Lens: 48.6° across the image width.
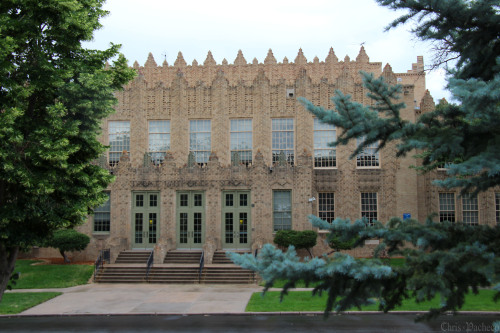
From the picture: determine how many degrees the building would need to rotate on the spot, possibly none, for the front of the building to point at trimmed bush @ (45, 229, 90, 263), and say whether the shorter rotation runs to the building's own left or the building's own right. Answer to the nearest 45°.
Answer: approximately 45° to the building's own right

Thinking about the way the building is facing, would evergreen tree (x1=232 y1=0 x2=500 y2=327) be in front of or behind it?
in front

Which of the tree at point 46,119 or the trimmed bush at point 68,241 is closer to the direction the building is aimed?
the tree

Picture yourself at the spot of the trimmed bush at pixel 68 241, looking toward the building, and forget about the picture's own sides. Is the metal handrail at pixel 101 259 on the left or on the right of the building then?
right

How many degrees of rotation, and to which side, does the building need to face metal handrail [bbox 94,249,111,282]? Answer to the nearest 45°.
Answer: approximately 45° to its right

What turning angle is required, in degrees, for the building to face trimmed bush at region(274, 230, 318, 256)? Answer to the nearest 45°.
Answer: approximately 45° to its left

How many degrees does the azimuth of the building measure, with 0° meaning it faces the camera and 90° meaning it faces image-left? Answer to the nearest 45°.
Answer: approximately 0°
